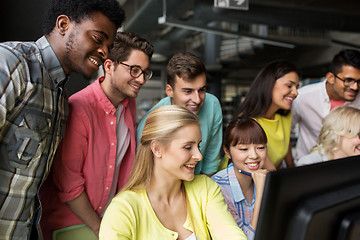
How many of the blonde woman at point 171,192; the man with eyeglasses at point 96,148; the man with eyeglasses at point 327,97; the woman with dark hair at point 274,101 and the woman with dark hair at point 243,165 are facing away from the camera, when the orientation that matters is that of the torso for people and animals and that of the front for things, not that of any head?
0

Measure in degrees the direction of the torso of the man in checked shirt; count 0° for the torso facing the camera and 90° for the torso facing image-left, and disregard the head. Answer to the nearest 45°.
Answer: approximately 315°

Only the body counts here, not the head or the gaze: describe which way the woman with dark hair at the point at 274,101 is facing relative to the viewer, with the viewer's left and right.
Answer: facing the viewer and to the right of the viewer

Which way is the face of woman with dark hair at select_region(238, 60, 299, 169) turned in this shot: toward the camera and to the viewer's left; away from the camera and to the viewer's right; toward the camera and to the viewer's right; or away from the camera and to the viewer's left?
toward the camera and to the viewer's right

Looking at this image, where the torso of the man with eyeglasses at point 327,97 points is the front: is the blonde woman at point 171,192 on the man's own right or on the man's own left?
on the man's own right

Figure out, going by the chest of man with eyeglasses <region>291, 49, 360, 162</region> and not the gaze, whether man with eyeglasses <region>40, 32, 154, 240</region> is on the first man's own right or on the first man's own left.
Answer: on the first man's own right

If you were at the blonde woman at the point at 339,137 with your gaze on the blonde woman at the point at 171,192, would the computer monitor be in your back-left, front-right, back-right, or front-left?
front-left

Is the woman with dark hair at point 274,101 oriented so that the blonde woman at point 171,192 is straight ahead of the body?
no

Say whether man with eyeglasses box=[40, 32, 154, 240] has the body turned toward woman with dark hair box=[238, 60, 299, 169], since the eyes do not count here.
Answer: no

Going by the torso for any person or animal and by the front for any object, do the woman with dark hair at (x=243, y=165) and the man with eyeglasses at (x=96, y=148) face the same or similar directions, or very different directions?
same or similar directions

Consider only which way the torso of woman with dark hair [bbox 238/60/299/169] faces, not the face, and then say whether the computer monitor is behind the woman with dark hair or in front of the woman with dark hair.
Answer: in front

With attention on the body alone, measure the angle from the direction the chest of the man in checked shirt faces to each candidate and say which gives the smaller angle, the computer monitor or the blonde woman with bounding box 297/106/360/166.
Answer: the computer monitor

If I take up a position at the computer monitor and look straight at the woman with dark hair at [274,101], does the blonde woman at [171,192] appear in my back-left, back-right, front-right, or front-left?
front-left

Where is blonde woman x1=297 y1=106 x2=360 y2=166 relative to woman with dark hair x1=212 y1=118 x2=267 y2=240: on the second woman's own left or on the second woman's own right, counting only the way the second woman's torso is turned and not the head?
on the second woman's own left

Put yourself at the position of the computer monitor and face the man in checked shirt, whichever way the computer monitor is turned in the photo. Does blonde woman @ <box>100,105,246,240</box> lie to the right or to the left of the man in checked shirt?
right

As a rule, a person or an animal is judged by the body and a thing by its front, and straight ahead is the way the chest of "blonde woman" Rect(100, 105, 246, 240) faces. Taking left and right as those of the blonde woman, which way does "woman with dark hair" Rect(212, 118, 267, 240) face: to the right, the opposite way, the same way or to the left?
the same way

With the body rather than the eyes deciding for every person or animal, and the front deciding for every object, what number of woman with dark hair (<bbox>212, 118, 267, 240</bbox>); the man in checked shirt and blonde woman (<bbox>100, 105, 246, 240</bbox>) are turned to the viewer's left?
0

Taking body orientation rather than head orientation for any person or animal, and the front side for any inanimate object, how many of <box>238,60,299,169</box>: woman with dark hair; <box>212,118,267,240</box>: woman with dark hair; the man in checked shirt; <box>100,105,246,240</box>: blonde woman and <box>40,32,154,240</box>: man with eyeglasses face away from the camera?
0
